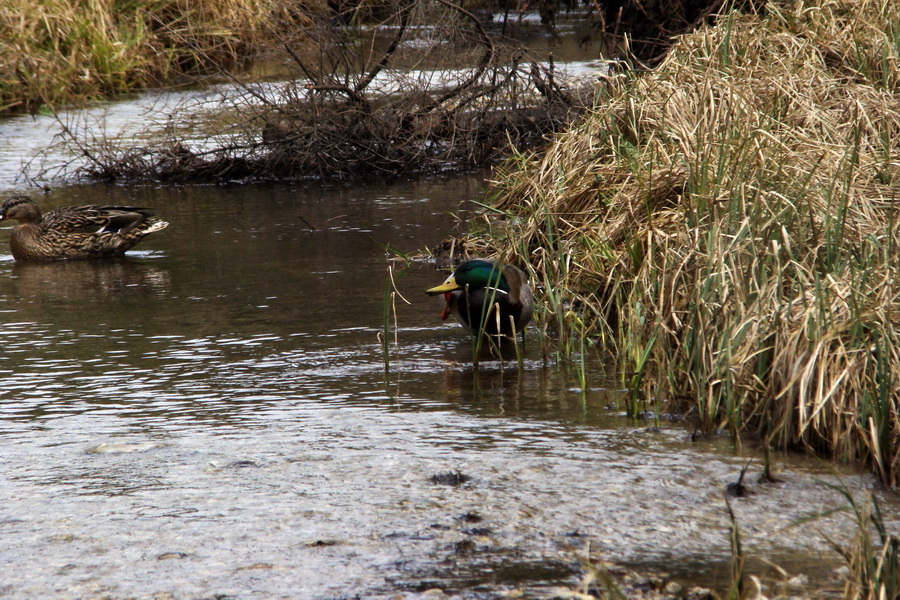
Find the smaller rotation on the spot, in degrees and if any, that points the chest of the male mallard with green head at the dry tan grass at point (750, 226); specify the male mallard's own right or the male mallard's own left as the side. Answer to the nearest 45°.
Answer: approximately 135° to the male mallard's own left

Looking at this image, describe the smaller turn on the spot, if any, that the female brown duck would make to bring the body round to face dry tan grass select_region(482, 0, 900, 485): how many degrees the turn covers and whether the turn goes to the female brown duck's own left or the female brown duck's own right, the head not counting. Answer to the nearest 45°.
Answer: approximately 135° to the female brown duck's own left

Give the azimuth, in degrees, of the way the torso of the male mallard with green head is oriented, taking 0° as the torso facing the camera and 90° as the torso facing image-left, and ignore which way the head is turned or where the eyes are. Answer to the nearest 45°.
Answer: approximately 45°

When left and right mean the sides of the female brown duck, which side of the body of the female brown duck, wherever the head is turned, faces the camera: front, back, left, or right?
left

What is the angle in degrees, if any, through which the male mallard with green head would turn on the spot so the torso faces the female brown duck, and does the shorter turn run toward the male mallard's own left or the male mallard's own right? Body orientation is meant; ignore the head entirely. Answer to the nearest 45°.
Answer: approximately 90° to the male mallard's own right

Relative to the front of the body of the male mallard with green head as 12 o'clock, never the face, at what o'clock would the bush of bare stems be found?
The bush of bare stems is roughly at 4 o'clock from the male mallard with green head.

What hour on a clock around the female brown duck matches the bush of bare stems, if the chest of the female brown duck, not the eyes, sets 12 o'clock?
The bush of bare stems is roughly at 5 o'clock from the female brown duck.
